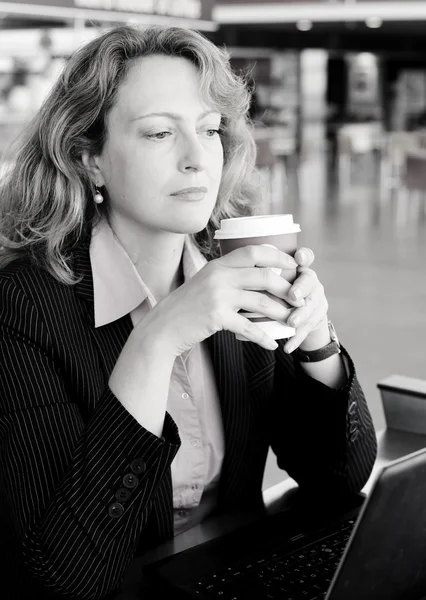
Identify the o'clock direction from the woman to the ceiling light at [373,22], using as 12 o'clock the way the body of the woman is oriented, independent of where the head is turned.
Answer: The ceiling light is roughly at 8 o'clock from the woman.

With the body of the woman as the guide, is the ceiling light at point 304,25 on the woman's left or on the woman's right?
on the woman's left

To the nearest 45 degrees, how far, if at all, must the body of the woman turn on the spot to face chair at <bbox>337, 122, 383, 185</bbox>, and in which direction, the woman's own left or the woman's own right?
approximately 135° to the woman's own left

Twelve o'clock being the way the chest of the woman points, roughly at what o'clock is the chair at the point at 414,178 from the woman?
The chair is roughly at 8 o'clock from the woman.

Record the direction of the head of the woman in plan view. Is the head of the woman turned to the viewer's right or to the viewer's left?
to the viewer's right
